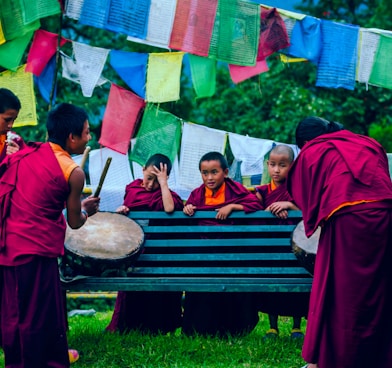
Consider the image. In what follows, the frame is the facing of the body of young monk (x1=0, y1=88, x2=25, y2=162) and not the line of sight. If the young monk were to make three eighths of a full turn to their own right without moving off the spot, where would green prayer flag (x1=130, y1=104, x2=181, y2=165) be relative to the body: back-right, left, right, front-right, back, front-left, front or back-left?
back-right

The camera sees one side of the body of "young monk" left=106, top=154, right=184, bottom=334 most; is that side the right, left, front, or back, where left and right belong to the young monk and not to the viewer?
front

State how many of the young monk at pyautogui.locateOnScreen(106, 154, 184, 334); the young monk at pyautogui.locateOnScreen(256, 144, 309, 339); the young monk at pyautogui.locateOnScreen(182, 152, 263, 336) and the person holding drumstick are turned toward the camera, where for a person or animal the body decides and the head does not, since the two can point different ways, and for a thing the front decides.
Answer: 3

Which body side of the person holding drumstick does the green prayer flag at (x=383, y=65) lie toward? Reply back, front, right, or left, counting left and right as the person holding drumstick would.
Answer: front

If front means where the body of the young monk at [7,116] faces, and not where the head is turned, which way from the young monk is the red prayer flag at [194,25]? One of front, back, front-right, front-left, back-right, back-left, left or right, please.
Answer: left

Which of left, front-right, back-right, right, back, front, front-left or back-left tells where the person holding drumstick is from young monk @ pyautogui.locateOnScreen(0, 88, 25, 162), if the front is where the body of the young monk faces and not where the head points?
front-right

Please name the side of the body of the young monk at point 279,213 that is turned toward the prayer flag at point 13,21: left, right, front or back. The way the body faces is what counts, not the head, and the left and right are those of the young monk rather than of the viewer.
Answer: right

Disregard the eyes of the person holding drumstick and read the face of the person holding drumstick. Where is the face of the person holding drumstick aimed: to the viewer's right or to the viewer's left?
to the viewer's right

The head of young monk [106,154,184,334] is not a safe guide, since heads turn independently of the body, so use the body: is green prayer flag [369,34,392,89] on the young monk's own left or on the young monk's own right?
on the young monk's own left

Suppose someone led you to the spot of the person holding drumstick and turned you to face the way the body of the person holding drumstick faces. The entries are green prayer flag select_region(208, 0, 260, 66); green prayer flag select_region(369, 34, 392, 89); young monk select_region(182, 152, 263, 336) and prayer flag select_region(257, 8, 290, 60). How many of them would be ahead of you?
4

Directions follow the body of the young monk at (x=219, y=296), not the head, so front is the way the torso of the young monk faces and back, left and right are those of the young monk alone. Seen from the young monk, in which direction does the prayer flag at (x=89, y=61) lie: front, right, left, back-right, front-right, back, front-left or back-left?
back-right

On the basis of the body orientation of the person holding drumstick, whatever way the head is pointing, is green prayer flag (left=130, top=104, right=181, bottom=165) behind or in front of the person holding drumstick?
in front
